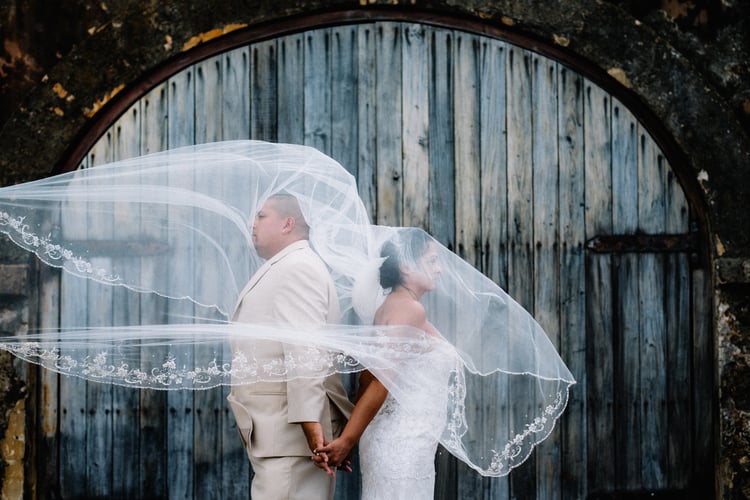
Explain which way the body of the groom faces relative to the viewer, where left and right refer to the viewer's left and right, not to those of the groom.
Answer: facing to the left of the viewer

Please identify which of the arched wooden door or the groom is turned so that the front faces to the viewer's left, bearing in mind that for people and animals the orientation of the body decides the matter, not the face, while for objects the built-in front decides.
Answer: the groom

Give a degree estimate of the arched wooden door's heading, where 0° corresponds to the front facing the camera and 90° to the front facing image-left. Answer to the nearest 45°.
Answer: approximately 0°

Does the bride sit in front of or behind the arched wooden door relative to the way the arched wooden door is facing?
in front

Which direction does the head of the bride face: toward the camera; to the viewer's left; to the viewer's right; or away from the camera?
to the viewer's right

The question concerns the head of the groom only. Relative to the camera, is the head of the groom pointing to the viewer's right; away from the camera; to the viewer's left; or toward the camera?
to the viewer's left

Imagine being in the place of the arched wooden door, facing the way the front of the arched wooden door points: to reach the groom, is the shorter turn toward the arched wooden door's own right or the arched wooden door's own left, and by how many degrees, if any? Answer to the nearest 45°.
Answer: approximately 45° to the arched wooden door's own right

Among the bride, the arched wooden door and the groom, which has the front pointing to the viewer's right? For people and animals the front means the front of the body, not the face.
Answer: the bride

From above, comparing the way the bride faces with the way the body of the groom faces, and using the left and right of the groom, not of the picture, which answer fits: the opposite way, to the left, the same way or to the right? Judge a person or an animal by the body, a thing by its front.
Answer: the opposite way

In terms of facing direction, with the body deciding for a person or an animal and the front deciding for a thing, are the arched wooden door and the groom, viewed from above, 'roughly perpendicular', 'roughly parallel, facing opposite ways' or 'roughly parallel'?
roughly perpendicular

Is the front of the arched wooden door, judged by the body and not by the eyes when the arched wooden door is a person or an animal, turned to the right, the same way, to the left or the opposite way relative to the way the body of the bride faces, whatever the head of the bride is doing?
to the right

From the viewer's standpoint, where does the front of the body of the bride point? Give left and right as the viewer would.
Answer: facing to the right of the viewer
